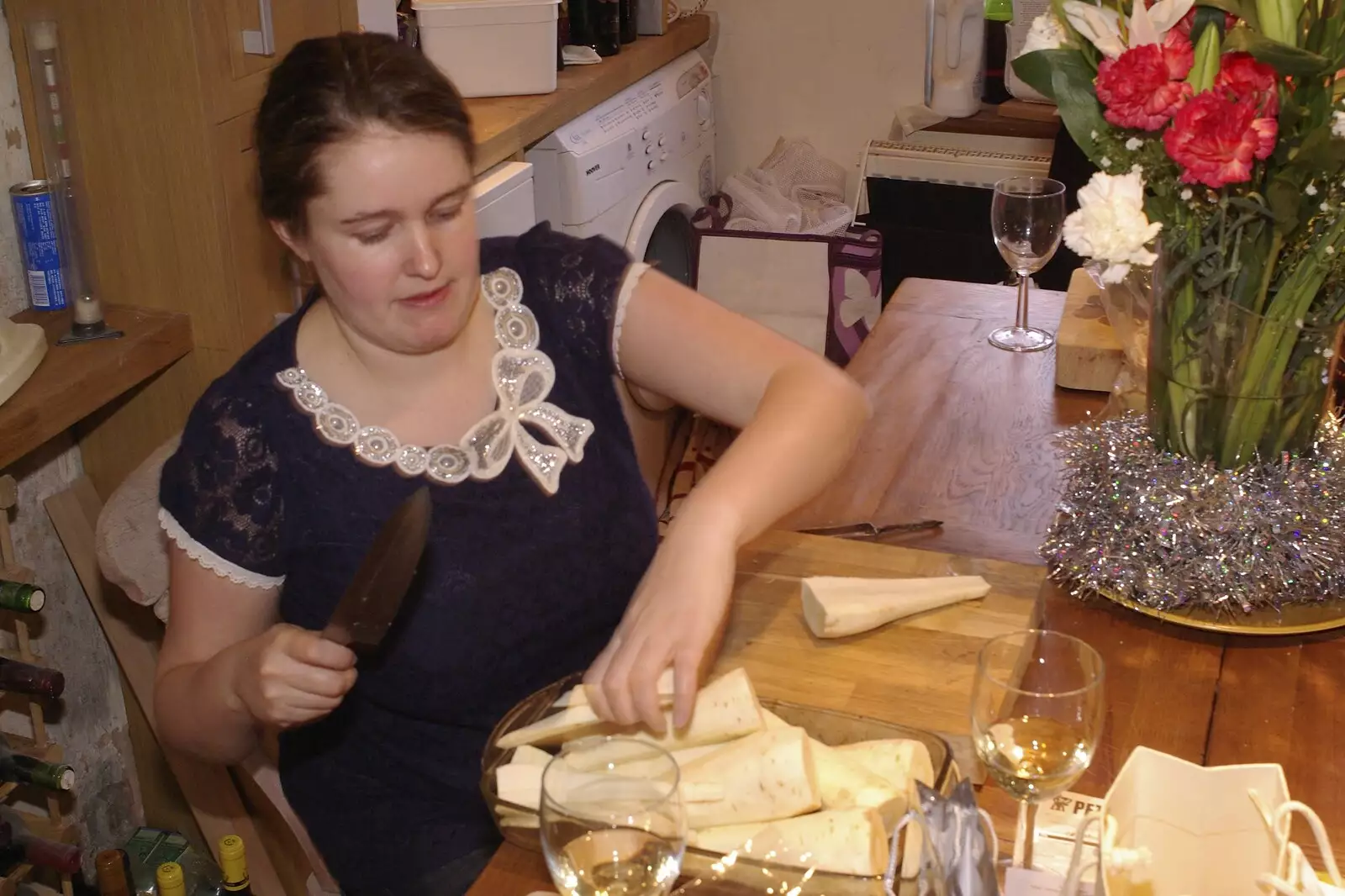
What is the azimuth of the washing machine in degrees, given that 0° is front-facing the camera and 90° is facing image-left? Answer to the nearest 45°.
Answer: approximately 315°

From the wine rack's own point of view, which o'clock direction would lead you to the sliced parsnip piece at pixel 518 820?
The sliced parsnip piece is roughly at 1 o'clock from the wine rack.

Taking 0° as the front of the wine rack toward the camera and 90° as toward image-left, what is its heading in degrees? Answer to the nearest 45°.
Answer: approximately 315°

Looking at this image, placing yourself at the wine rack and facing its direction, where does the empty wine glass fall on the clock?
The empty wine glass is roughly at 11 o'clock from the wine rack.

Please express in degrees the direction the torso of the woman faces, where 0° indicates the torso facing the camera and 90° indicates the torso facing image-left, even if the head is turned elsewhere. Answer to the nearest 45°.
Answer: approximately 315°
